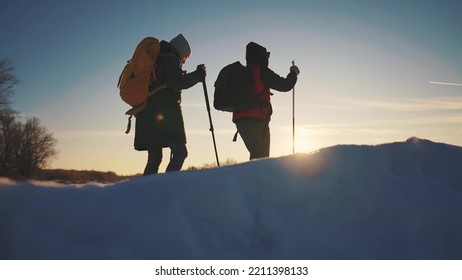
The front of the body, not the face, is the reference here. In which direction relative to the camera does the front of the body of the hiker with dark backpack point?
to the viewer's right

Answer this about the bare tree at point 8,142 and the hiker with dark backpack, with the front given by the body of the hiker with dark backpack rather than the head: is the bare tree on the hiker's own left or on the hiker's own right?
on the hiker's own left

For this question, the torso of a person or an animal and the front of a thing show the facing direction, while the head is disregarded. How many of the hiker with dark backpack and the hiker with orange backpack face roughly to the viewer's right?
2

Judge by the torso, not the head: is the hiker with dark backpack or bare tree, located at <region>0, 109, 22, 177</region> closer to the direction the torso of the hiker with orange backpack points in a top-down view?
the hiker with dark backpack

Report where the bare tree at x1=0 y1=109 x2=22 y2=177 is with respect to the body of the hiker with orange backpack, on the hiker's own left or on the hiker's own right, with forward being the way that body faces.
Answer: on the hiker's own left

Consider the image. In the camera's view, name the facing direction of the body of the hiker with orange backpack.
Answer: to the viewer's right

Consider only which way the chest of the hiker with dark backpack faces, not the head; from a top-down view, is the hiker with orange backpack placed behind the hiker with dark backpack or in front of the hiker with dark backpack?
behind
